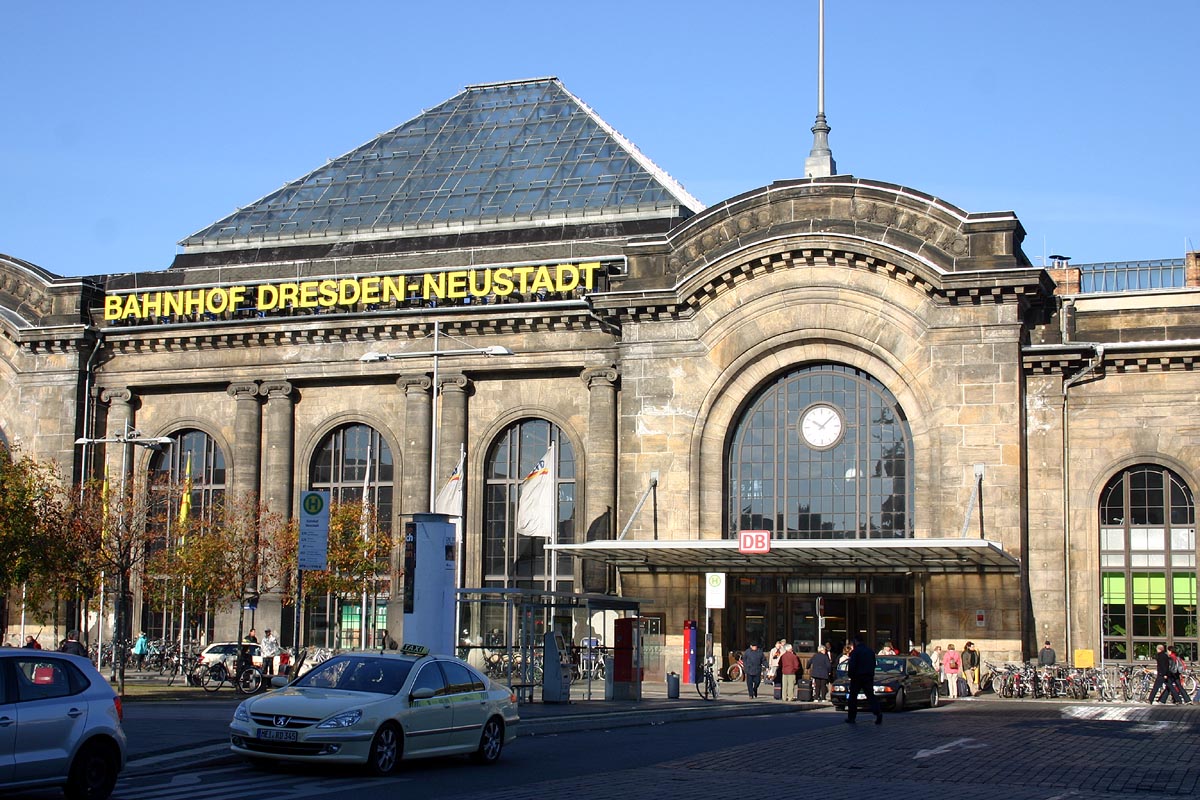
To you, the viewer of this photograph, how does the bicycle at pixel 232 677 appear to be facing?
facing to the left of the viewer

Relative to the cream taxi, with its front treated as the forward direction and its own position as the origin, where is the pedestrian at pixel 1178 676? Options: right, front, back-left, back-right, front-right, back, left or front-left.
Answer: back

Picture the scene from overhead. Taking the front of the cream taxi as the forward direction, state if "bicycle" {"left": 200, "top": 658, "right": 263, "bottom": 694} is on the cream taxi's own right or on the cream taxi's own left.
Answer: on the cream taxi's own right

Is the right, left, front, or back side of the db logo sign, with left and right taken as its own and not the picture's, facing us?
front

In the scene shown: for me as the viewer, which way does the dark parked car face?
facing the viewer and to the left of the viewer

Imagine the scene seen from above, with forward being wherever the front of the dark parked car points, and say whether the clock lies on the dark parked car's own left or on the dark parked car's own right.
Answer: on the dark parked car's own right

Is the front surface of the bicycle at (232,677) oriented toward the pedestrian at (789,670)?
no

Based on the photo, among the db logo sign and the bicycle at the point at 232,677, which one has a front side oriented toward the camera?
the db logo sign
